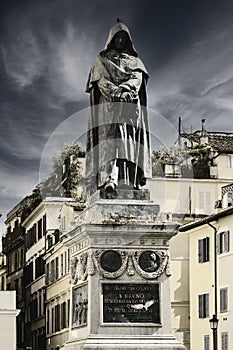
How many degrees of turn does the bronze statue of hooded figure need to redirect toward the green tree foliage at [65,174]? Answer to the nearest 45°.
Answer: approximately 180°

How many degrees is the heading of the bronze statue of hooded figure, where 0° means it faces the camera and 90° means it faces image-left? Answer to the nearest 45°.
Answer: approximately 0°
